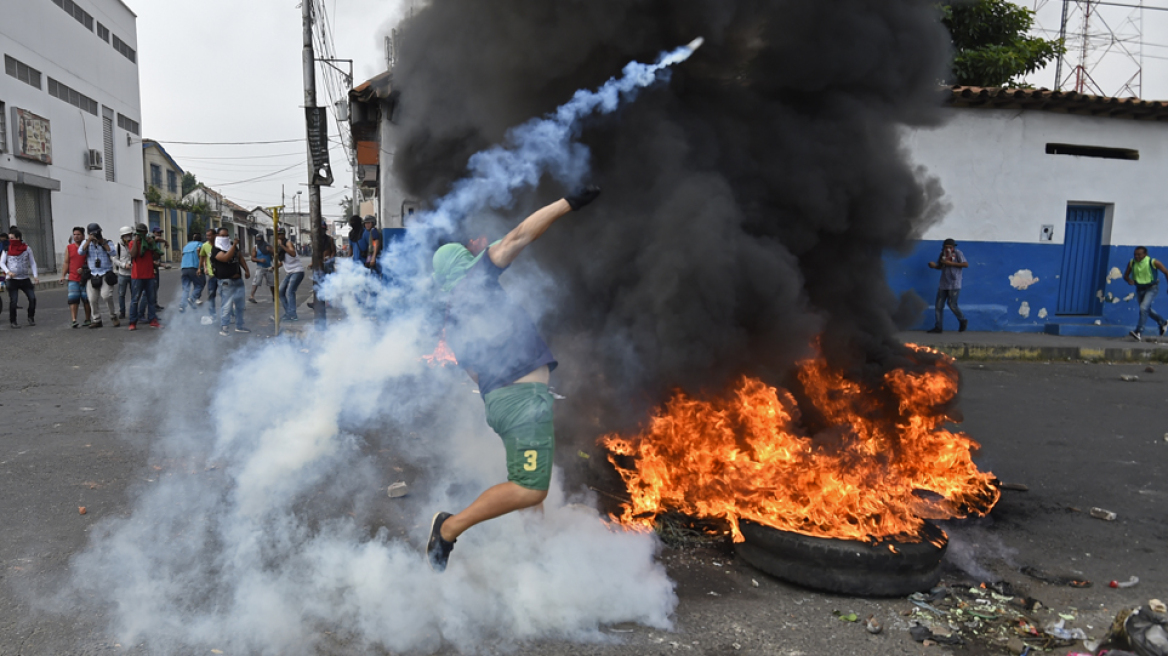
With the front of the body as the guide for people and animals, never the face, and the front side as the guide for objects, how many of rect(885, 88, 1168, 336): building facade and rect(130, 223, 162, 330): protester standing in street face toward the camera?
2

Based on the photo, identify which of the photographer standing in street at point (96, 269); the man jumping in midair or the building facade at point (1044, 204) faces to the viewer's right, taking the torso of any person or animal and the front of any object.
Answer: the man jumping in midair

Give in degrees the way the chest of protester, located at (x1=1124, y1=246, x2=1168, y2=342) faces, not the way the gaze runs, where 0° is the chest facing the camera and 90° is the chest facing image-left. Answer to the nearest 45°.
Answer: approximately 45°

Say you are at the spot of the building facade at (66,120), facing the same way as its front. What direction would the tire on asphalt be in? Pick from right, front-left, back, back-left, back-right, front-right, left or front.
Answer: front-right

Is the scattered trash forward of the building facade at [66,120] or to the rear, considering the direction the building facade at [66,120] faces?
forward

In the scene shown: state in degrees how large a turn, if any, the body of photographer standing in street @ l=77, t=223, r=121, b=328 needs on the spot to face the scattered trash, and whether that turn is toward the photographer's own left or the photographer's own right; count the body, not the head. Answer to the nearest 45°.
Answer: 0° — they already face it

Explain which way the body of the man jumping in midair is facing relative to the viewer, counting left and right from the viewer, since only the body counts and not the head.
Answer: facing to the right of the viewer

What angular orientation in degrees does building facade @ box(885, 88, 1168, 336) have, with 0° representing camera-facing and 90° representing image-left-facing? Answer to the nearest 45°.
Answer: approximately 0°

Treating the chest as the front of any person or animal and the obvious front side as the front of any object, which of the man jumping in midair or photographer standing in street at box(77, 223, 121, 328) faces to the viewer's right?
the man jumping in midair

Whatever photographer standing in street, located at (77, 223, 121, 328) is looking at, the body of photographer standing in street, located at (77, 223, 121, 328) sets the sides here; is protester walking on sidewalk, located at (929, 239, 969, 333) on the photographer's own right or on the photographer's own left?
on the photographer's own left

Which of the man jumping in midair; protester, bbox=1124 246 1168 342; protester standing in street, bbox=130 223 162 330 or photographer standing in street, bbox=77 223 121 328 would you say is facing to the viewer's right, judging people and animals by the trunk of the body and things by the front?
the man jumping in midair
